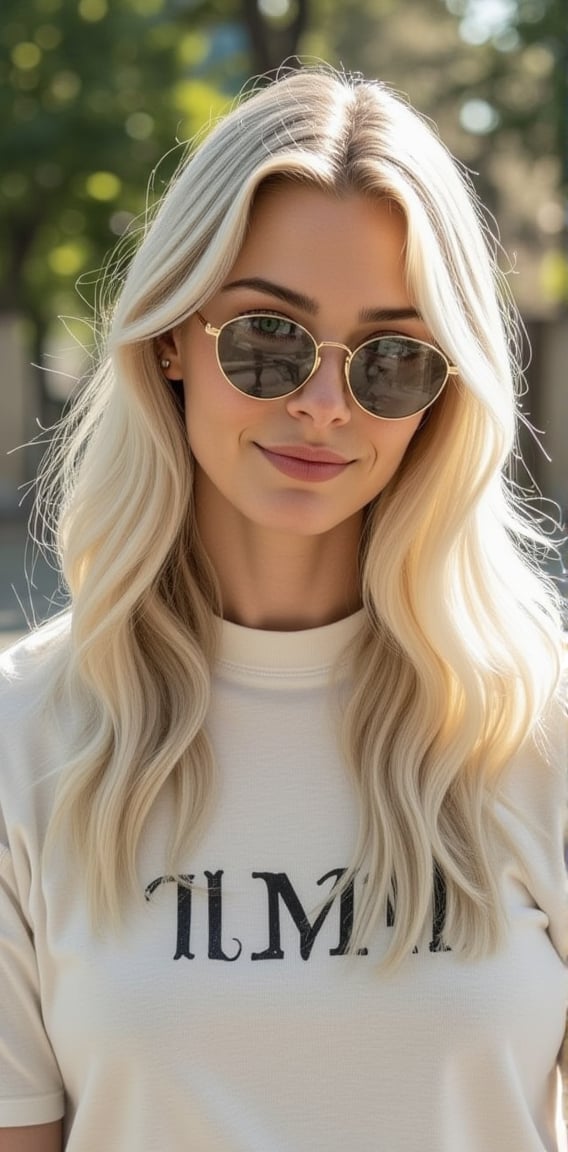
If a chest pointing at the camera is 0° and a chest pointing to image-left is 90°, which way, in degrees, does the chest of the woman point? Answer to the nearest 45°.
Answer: approximately 0°

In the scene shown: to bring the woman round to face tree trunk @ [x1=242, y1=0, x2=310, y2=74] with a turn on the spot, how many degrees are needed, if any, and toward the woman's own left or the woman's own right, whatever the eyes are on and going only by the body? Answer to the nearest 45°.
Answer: approximately 180°
